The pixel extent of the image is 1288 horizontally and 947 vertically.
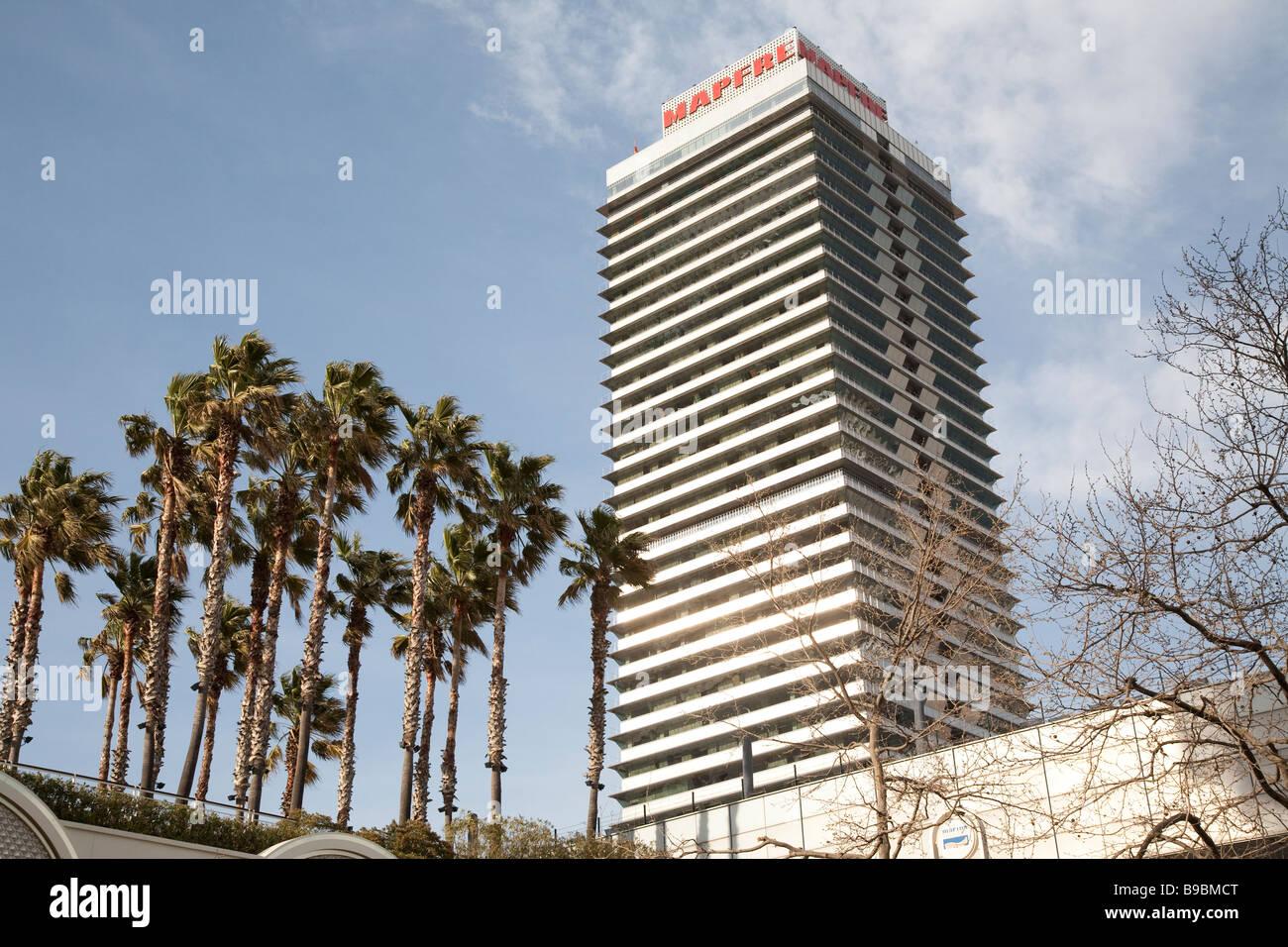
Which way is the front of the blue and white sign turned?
toward the camera

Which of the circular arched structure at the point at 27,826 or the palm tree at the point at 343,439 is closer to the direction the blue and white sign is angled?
the circular arched structure

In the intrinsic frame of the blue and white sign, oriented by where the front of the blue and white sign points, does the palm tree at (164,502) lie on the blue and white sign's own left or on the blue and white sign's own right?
on the blue and white sign's own right

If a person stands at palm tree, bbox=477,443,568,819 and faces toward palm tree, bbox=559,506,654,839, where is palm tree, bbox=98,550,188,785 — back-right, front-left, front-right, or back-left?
back-left

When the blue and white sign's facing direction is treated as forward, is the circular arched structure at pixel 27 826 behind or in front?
in front
